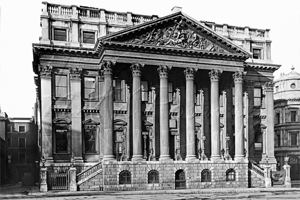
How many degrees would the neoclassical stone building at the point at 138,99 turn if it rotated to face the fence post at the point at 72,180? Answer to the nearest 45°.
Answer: approximately 45° to its right

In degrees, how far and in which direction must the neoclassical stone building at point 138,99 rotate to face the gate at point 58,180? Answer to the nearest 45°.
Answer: approximately 45° to its right

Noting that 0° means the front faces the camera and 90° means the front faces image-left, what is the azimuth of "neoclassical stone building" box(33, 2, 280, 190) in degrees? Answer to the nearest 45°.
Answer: approximately 0°

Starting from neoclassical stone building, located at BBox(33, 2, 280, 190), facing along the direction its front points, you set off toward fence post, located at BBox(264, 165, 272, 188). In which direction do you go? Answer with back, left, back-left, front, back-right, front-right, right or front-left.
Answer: left

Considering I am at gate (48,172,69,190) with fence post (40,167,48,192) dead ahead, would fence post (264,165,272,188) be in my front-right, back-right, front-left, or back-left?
back-left

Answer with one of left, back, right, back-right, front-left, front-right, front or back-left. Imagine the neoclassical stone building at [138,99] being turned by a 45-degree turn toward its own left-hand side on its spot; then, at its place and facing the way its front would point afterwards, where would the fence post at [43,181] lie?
right
